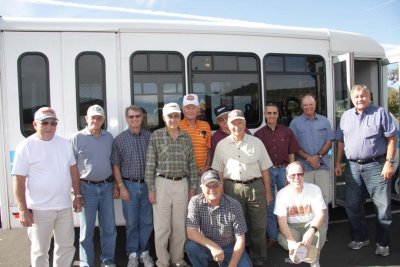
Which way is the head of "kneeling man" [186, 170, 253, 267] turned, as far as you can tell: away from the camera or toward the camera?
toward the camera

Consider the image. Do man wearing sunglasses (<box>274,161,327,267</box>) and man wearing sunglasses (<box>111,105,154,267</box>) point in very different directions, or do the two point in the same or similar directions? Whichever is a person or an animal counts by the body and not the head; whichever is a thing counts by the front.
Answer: same or similar directions

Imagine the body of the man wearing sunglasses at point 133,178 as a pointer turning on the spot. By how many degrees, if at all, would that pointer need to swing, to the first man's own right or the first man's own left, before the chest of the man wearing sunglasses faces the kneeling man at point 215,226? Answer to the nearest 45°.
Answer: approximately 45° to the first man's own left

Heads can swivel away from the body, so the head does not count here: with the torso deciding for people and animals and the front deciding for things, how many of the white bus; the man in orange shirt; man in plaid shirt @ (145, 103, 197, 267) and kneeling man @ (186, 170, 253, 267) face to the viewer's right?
1

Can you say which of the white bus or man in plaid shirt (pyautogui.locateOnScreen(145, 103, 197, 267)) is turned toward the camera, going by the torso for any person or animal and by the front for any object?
the man in plaid shirt

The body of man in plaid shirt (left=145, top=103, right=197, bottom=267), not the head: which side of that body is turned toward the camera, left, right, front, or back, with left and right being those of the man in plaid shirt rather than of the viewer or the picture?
front

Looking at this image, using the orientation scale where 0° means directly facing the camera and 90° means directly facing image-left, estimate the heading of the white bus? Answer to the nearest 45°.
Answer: approximately 270°

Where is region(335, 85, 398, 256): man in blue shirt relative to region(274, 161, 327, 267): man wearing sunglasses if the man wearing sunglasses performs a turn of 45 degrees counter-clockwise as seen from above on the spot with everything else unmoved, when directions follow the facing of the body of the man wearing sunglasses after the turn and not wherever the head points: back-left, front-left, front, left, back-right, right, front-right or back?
left

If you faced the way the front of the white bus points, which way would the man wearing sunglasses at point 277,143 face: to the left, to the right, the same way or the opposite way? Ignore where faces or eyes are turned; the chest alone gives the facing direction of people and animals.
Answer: to the right

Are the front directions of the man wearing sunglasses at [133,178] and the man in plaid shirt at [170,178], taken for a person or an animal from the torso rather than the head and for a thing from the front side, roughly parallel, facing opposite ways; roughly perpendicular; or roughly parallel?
roughly parallel

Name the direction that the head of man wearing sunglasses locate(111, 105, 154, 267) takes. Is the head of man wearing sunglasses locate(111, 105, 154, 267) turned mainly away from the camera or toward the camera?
toward the camera

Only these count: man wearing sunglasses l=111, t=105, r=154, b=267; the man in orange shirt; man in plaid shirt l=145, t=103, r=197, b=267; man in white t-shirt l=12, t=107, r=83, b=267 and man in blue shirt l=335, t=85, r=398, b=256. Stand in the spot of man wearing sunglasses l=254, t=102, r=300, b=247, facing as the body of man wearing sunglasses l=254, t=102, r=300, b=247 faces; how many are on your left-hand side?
1

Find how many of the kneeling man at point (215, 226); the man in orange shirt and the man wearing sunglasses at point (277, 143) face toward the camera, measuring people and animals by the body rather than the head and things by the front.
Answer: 3

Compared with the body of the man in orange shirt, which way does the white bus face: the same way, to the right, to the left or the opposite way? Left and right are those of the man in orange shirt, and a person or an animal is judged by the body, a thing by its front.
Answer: to the left

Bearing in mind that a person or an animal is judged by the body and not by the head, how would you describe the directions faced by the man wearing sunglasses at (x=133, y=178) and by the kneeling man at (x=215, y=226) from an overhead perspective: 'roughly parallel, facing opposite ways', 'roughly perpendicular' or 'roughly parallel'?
roughly parallel
